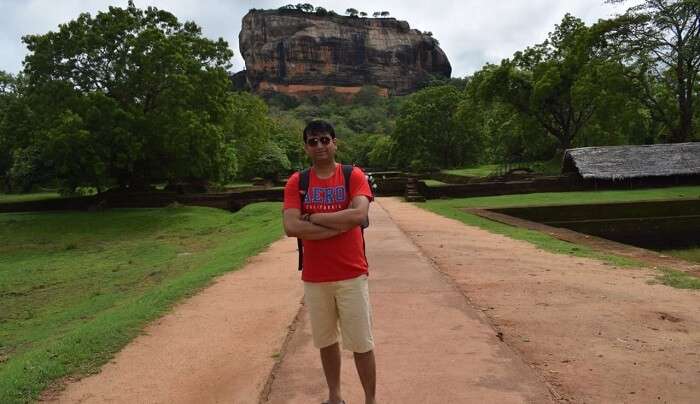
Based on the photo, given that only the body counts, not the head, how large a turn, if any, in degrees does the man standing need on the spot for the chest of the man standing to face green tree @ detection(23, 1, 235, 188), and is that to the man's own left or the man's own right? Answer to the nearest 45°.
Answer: approximately 135° to the man's own right

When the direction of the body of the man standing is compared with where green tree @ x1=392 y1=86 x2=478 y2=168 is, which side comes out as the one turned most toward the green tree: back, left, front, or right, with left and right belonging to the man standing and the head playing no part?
back

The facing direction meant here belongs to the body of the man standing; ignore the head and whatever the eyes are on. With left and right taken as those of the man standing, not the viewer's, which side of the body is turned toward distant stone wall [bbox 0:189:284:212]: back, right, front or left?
back

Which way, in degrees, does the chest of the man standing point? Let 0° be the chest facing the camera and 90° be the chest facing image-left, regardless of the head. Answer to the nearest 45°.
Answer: approximately 0°

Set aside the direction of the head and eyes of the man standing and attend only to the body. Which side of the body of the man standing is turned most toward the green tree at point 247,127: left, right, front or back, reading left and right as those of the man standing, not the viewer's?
back

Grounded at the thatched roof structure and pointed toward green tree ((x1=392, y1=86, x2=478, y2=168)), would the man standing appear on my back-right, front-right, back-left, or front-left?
back-left

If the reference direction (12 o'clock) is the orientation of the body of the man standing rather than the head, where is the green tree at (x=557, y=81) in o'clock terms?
The green tree is roughly at 7 o'clock from the man standing.

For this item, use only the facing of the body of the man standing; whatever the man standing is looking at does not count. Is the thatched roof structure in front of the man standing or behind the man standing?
behind

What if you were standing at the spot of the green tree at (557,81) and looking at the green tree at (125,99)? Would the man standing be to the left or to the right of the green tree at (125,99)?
left

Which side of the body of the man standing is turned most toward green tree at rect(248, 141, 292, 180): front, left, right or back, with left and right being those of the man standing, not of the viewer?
back
